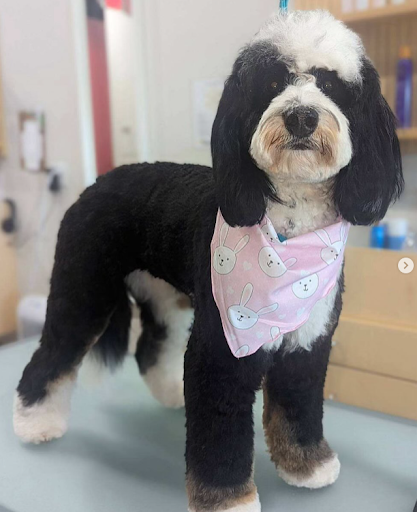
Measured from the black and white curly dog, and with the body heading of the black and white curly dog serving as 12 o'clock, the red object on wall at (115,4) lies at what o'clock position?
The red object on wall is roughly at 7 o'clock from the black and white curly dog.

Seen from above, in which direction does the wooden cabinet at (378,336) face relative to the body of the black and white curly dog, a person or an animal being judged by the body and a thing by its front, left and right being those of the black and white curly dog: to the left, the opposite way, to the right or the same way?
to the right

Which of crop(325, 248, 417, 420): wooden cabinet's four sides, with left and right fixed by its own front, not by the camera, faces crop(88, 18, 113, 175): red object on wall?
right

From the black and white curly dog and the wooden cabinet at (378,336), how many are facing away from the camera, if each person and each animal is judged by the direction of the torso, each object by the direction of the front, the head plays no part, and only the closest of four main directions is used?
0

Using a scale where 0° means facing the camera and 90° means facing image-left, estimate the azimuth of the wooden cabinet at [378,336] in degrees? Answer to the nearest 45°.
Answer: approximately 45°

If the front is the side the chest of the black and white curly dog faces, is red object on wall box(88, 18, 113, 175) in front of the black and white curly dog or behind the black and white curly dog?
behind

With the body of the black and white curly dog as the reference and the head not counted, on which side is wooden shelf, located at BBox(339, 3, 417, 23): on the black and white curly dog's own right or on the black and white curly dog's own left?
on the black and white curly dog's own left
